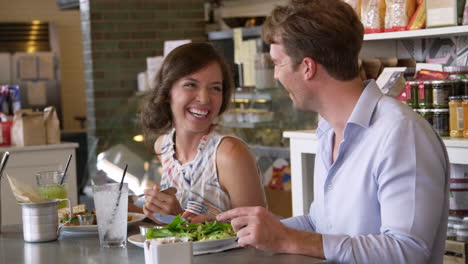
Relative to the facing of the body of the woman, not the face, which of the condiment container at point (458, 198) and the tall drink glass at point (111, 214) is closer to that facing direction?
the tall drink glass

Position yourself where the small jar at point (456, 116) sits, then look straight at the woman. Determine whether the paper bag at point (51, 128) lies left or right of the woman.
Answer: right

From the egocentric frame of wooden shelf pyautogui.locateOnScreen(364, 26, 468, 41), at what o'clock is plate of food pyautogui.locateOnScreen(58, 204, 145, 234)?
The plate of food is roughly at 12 o'clock from the wooden shelf.

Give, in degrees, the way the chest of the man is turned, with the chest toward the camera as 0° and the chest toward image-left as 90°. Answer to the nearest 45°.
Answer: approximately 45°

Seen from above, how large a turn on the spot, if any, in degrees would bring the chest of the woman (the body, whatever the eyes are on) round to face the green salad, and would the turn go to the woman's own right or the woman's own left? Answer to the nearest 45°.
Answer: approximately 45° to the woman's own left

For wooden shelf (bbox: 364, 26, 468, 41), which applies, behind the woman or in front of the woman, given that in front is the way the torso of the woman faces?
behind

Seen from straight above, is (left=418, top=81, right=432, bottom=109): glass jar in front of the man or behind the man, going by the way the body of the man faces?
behind

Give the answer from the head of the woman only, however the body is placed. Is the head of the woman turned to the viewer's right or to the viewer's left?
to the viewer's right

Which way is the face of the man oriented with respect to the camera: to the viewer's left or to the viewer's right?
to the viewer's left

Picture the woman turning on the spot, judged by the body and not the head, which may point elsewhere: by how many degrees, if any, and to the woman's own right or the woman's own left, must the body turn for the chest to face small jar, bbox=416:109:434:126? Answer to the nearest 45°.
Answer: approximately 135° to the woman's own left
